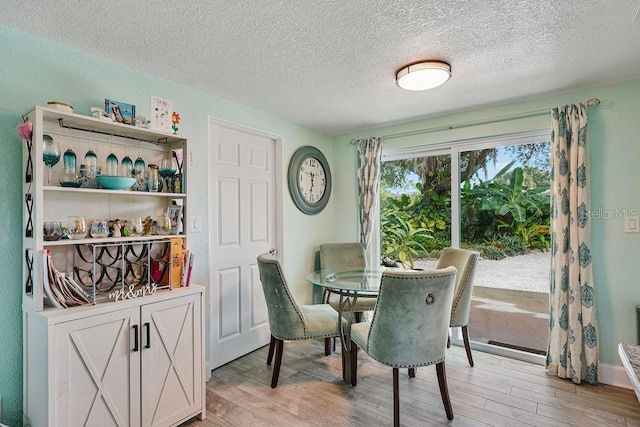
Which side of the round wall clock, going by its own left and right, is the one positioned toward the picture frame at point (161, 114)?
right

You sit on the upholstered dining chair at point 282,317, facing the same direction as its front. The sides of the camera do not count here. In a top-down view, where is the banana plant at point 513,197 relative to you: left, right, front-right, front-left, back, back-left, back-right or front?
front

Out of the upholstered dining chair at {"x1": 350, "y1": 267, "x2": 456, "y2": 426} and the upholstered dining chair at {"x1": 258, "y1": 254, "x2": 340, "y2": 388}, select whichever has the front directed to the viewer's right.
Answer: the upholstered dining chair at {"x1": 258, "y1": 254, "x2": 340, "y2": 388}

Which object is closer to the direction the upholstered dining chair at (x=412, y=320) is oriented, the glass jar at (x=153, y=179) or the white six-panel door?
the white six-panel door

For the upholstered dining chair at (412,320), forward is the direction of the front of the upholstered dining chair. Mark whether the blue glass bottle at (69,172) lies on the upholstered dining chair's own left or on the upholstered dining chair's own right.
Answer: on the upholstered dining chair's own left

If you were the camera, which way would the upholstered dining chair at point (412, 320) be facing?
facing away from the viewer and to the left of the viewer

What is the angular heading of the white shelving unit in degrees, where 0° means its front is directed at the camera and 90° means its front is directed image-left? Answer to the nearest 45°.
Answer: approximately 315°

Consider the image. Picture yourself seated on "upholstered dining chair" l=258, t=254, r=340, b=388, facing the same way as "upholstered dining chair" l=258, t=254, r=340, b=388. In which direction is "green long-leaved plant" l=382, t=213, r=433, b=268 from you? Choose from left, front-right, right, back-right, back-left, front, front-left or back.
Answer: front-left

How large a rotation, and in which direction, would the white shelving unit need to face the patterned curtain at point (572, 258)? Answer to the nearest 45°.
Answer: approximately 45° to its left

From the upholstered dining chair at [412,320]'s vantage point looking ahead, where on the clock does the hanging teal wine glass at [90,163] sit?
The hanging teal wine glass is roughly at 10 o'clock from the upholstered dining chair.

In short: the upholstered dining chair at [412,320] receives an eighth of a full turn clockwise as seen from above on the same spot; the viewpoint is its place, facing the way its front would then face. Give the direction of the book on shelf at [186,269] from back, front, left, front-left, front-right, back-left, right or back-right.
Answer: left

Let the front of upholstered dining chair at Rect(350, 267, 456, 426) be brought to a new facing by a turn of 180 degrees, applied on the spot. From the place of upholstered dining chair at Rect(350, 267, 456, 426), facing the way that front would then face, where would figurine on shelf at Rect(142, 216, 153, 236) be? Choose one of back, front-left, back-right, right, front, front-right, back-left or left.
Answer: back-right

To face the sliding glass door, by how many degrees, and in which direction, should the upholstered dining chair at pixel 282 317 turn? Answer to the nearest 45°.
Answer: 0° — it already faces it

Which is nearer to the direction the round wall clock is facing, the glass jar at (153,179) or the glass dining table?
the glass dining table

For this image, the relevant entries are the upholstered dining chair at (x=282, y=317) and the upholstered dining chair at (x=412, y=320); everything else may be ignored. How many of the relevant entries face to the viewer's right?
1

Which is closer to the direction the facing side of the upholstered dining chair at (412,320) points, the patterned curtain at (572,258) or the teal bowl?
the teal bowl

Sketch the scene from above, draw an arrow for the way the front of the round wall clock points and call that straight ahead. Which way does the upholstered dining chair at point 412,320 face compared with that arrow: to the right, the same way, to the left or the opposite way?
the opposite way

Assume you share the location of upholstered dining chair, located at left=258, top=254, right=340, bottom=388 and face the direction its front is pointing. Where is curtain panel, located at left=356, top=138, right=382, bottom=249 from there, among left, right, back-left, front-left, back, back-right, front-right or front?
front-left

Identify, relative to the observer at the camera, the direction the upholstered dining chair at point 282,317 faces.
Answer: facing to the right of the viewer
